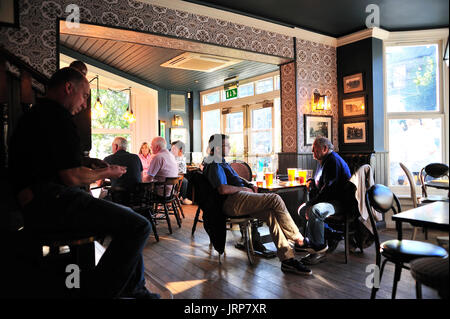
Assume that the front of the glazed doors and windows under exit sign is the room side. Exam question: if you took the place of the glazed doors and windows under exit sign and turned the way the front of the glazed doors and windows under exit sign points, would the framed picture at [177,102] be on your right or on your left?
on your right

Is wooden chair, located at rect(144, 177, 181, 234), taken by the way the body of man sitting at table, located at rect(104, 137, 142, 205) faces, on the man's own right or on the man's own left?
on the man's own right

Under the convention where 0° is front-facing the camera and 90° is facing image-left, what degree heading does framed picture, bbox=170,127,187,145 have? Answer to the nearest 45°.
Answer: approximately 0°

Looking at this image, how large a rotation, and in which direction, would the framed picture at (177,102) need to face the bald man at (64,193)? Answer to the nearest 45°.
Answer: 0° — it already faces them

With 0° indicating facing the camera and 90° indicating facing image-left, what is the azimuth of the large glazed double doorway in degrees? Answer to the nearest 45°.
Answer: approximately 45°

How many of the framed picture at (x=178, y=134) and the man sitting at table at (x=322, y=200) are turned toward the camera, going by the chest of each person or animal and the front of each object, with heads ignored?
1

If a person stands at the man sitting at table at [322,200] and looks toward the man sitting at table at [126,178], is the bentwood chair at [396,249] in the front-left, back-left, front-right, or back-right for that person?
back-left

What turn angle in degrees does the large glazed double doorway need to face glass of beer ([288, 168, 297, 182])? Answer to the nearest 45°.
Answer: approximately 45° to its left

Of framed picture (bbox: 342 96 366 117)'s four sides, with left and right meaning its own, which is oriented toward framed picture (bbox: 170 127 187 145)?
right

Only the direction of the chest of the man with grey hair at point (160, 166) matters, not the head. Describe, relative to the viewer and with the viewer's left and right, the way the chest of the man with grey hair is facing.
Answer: facing away from the viewer and to the left of the viewer

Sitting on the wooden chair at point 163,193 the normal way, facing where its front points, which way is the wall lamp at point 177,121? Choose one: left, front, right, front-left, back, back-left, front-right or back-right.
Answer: front-right

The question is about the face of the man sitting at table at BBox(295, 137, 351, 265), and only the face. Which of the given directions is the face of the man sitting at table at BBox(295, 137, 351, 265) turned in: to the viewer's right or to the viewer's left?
to the viewer's left
